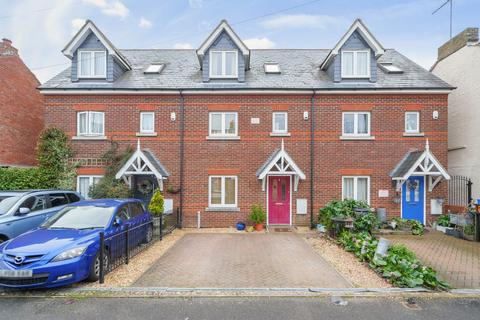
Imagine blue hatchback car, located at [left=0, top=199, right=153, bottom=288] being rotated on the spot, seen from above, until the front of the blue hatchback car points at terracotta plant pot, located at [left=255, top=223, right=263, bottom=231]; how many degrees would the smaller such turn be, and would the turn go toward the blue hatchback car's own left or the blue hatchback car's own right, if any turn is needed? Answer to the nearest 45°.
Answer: approximately 180°

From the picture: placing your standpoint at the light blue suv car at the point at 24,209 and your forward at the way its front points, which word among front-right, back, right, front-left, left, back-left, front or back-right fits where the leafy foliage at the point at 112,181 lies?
back

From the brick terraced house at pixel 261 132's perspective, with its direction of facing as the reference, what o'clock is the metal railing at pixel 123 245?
The metal railing is roughly at 1 o'clock from the brick terraced house.

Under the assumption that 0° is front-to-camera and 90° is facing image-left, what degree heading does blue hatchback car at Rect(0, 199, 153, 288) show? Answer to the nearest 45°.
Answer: approximately 45°

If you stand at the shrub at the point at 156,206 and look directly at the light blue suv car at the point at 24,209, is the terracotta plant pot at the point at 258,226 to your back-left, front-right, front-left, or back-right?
back-left

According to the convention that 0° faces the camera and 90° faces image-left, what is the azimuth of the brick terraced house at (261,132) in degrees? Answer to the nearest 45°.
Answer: approximately 0°

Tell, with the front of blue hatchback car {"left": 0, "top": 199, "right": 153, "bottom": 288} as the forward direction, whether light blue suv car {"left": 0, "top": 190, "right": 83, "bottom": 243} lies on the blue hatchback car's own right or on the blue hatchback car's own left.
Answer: on the blue hatchback car's own right

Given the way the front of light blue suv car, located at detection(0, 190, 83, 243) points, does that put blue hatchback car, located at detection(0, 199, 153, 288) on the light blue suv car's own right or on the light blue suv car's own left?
on the light blue suv car's own left

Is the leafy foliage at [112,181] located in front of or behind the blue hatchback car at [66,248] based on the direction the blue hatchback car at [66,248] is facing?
behind

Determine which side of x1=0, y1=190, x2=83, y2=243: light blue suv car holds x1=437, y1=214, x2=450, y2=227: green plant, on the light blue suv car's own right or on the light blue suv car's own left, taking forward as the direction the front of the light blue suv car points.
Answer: on the light blue suv car's own left
